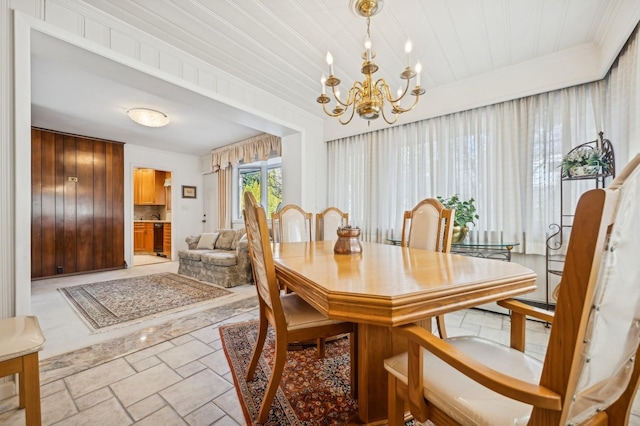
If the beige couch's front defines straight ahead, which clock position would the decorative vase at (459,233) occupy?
The decorative vase is roughly at 9 o'clock from the beige couch.

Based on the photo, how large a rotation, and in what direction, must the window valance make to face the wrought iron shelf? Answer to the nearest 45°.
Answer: approximately 90° to its left

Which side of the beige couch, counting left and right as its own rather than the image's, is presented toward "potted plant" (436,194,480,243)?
left

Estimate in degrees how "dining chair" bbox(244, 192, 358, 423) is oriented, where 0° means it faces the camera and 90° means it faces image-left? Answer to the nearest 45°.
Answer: approximately 225°

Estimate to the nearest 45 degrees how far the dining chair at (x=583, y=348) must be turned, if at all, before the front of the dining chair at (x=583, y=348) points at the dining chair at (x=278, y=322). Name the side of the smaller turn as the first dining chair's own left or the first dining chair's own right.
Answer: approximately 45° to the first dining chair's own left

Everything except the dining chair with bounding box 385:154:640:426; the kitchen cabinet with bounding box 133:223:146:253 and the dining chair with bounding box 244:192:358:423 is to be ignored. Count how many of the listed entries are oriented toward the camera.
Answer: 1

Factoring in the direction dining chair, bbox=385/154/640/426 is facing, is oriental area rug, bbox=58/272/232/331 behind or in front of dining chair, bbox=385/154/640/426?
in front

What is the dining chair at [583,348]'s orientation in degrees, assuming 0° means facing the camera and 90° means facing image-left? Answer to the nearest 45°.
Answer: approximately 135°

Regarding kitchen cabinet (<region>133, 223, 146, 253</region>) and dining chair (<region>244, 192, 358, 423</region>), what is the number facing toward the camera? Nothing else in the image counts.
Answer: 1

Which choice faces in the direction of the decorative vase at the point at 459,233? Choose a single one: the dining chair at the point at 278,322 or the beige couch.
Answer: the dining chair
